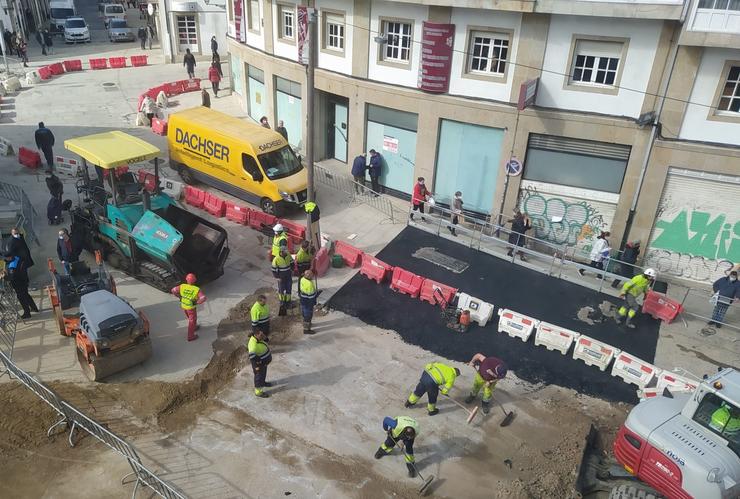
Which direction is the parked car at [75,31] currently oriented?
toward the camera

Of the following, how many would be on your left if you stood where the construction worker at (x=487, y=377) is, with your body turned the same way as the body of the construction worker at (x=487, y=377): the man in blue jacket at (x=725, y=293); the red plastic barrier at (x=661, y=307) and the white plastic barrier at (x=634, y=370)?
3

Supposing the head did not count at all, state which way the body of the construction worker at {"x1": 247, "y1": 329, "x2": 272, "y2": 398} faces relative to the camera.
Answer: to the viewer's right

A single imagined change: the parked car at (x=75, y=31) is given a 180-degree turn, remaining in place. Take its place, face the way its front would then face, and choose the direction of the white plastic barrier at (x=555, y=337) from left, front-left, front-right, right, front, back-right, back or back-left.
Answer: back

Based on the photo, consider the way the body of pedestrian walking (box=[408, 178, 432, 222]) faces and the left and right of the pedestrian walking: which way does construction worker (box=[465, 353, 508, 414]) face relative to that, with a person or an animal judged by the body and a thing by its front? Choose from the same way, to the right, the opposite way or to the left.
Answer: the same way

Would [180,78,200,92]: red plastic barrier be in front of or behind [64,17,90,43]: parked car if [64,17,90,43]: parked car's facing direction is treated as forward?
in front

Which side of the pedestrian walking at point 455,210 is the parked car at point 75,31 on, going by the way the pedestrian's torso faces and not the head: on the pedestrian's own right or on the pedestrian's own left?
on the pedestrian's own right

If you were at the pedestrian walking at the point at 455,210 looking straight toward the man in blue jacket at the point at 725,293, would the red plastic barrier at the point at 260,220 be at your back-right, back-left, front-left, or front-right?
back-right

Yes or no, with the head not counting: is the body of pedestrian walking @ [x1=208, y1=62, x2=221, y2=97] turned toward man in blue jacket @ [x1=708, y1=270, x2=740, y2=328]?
no

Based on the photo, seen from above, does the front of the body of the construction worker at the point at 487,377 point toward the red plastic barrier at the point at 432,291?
no

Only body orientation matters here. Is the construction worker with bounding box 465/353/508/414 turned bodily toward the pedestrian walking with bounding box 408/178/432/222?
no

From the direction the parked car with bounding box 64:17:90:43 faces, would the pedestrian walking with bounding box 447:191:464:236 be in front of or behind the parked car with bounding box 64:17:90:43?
in front

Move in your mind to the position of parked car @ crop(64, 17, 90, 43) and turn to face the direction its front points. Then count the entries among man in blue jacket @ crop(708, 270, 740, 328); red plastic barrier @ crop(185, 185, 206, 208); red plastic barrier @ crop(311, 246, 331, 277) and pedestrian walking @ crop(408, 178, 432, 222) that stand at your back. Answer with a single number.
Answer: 0
